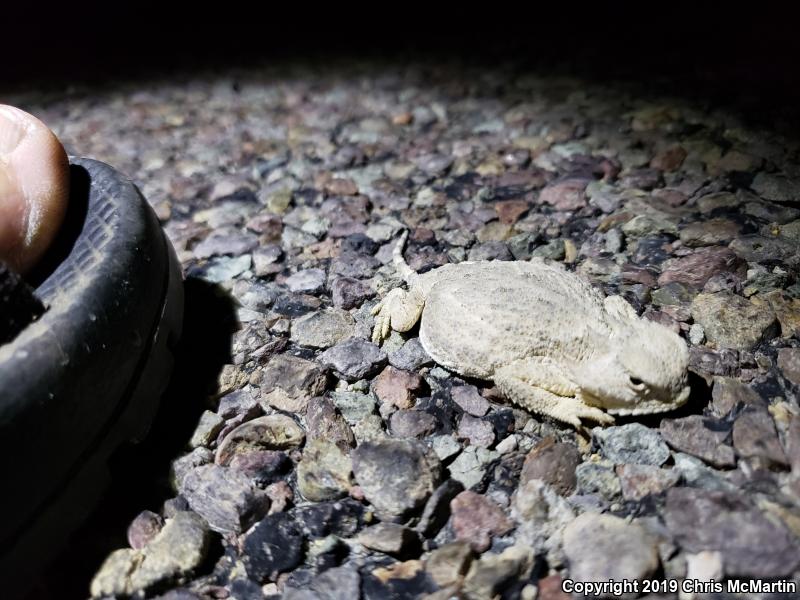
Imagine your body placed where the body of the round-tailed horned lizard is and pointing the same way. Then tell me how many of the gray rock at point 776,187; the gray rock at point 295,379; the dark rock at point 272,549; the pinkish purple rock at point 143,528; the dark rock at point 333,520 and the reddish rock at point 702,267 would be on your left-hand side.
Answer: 2

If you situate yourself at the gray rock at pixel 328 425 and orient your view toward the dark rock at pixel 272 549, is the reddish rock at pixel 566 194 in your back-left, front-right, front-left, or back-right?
back-left

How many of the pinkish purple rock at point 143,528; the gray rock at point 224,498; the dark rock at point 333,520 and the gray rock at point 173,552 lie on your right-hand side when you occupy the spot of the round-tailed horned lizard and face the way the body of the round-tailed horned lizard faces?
4

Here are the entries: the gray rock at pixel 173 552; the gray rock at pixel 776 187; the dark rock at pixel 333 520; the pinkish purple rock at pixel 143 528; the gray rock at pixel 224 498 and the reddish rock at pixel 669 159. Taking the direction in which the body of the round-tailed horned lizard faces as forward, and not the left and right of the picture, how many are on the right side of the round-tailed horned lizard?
4

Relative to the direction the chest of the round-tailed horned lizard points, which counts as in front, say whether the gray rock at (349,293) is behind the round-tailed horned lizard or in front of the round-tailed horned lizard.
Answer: behind

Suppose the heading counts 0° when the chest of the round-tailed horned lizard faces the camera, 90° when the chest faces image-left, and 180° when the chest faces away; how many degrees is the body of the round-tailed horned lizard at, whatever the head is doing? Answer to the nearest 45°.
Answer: approximately 315°

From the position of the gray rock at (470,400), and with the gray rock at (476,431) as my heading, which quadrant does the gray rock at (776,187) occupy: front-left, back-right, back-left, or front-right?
back-left

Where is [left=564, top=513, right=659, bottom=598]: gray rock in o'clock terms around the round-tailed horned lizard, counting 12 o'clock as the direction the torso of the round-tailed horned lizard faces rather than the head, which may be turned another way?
The gray rock is roughly at 1 o'clock from the round-tailed horned lizard.

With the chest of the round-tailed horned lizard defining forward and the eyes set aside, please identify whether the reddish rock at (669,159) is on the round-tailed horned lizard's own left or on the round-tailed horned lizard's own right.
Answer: on the round-tailed horned lizard's own left
